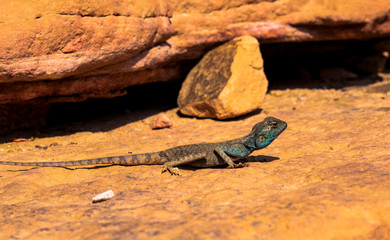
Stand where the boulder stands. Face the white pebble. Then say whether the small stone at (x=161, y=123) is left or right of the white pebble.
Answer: right

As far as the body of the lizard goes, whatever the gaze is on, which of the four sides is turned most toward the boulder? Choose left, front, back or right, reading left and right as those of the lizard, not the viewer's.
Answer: left

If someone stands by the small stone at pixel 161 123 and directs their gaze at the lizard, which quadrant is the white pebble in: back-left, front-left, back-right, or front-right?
front-right

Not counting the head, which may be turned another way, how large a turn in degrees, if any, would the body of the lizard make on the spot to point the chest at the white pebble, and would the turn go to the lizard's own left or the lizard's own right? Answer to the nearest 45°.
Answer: approximately 135° to the lizard's own right

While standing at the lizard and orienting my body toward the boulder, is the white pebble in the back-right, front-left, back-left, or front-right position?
back-left

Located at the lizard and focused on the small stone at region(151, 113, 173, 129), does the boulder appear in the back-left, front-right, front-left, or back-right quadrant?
front-right

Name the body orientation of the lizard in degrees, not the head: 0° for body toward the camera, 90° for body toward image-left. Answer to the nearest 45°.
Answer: approximately 270°

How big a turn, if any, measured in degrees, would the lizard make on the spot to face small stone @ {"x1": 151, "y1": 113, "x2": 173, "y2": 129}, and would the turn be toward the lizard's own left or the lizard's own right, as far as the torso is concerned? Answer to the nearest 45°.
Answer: approximately 90° to the lizard's own left

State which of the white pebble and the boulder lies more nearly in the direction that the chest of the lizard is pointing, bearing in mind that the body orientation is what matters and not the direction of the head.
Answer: the boulder
